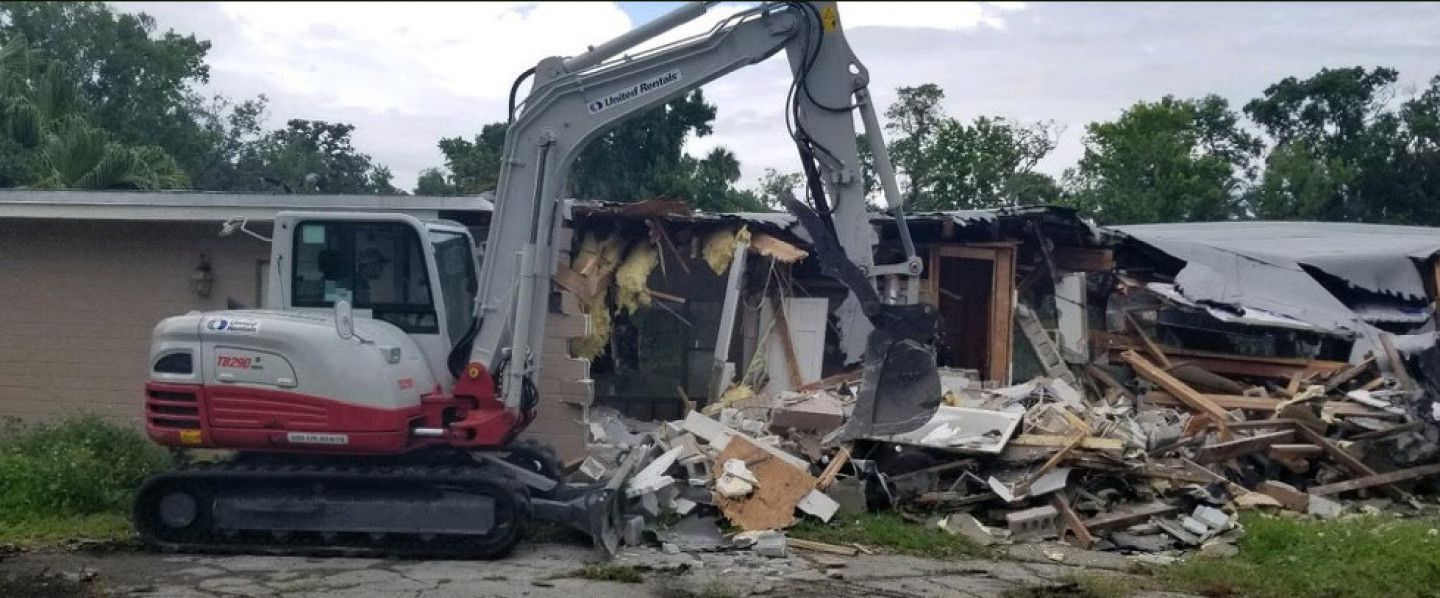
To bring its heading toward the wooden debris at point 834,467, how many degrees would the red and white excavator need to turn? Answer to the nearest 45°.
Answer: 0° — it already faces it

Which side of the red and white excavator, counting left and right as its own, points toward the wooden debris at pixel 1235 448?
front

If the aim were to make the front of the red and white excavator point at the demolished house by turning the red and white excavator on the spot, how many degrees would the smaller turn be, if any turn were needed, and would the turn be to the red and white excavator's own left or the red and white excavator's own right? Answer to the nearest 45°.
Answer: approximately 45° to the red and white excavator's own left

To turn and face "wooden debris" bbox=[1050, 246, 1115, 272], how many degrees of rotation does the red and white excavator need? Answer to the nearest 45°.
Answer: approximately 45° to its left

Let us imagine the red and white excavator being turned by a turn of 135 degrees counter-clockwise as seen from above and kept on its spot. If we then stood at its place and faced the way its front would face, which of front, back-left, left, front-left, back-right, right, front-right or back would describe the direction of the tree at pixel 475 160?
front-right

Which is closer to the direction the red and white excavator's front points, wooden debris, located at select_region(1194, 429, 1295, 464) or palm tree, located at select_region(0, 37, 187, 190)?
the wooden debris

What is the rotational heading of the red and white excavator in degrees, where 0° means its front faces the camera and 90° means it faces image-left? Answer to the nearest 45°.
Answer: approximately 270°

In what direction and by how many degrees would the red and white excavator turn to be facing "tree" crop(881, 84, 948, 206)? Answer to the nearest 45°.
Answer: approximately 45° to its left

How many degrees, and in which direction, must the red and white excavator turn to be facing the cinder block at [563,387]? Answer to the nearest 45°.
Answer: approximately 90° to its left

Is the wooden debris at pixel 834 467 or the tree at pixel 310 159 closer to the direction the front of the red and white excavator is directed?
the wooden debris

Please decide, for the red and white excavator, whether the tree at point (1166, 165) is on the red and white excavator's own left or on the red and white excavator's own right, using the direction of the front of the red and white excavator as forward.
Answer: on the red and white excavator's own left

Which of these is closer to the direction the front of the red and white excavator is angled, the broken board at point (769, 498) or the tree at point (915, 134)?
the broken board

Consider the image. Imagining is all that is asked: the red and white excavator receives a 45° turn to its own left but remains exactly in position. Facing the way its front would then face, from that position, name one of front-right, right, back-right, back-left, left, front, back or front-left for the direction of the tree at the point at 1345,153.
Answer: front

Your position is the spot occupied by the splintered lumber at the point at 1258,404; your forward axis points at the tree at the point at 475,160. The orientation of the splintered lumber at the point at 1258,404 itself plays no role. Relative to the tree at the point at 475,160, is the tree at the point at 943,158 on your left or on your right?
right

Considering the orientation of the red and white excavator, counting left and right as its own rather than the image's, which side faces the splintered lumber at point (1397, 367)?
front
